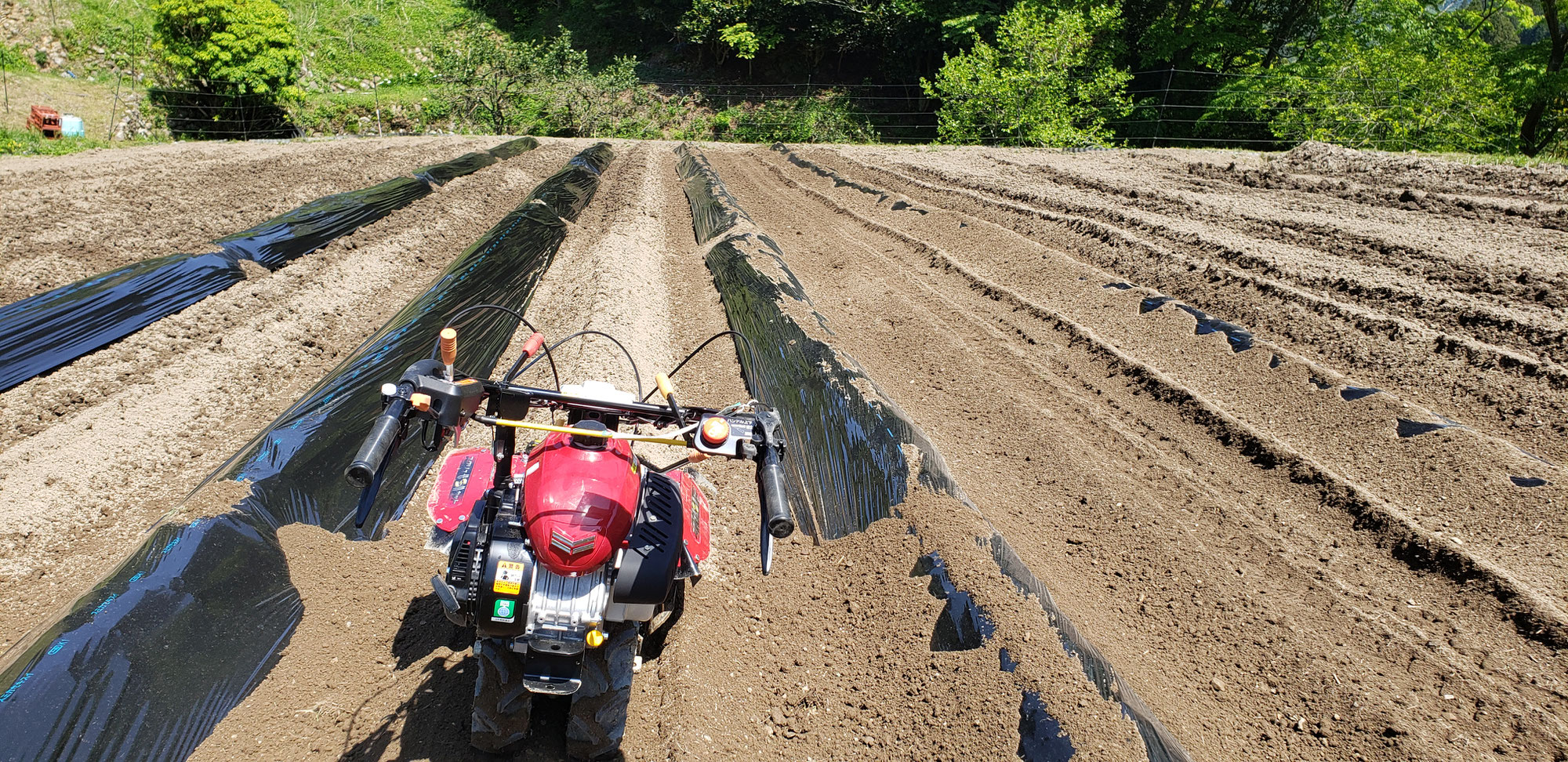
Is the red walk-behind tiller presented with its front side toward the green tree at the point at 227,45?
no

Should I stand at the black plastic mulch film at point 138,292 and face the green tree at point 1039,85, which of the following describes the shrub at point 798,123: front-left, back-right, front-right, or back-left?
front-left

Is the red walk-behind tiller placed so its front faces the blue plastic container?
no

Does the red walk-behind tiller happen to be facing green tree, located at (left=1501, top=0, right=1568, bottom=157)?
no
